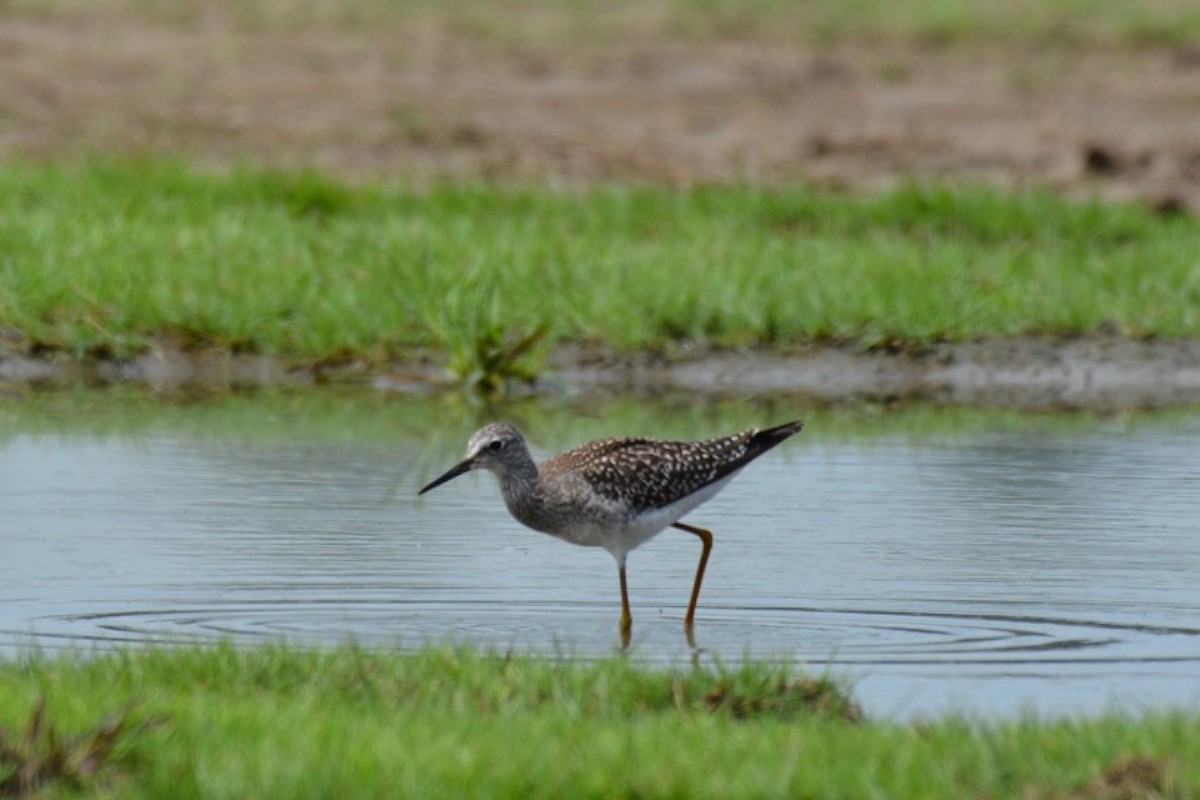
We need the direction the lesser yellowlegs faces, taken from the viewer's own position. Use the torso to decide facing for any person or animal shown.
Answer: facing to the left of the viewer

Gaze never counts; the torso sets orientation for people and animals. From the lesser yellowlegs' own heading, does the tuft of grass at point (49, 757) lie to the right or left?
on its left
